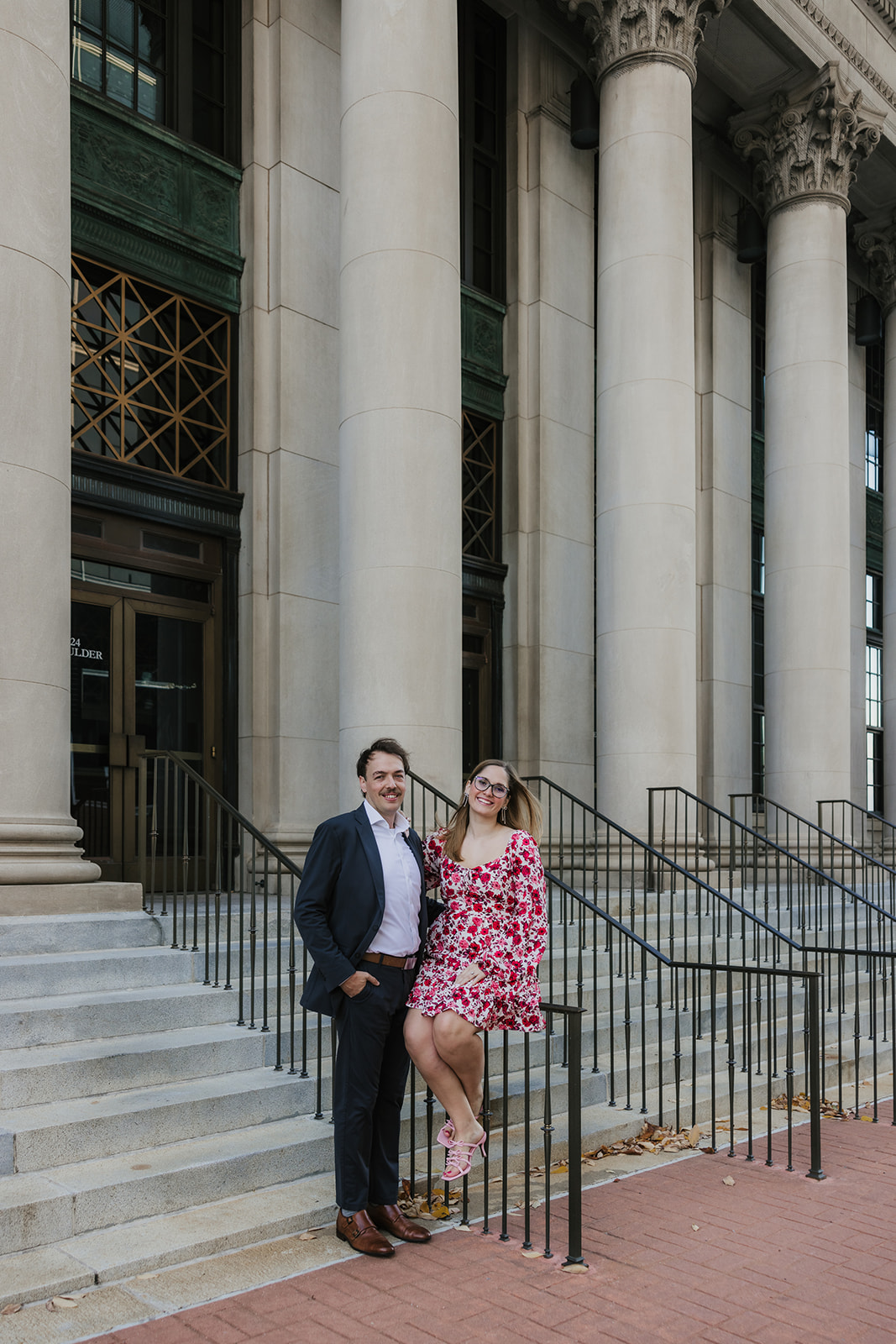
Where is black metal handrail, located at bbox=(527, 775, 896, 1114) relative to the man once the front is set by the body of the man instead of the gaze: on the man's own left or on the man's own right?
on the man's own left

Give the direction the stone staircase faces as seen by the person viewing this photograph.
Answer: facing the viewer and to the right of the viewer

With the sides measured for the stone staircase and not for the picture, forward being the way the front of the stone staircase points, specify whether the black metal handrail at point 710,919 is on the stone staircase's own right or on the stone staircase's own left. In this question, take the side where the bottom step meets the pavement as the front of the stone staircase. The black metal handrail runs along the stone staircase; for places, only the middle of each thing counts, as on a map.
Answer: on the stone staircase's own left
